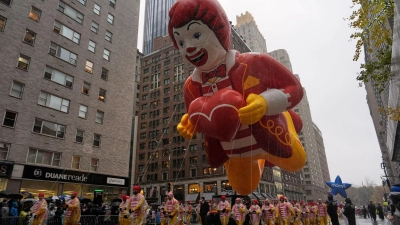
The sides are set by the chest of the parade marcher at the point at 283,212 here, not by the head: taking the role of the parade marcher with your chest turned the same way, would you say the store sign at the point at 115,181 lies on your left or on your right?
on your right

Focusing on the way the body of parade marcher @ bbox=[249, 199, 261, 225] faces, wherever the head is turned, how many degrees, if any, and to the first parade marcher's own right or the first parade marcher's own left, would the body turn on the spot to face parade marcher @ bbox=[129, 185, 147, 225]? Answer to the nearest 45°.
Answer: approximately 45° to the first parade marcher's own right

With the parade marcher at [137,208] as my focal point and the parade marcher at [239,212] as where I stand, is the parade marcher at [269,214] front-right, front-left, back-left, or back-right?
back-left

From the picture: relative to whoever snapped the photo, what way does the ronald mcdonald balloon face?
facing the viewer and to the left of the viewer

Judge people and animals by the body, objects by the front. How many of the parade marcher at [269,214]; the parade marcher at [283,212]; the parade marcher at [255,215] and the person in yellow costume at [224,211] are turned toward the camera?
4

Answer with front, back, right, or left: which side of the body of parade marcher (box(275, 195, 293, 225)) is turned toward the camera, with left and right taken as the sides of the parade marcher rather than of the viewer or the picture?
front

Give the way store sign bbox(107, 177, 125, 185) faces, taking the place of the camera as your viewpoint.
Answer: facing the viewer and to the right of the viewer

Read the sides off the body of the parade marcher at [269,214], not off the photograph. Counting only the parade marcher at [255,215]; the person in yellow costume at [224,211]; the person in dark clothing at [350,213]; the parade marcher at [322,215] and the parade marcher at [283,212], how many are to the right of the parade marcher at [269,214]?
2

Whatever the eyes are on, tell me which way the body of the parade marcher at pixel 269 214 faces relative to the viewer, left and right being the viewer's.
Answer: facing the viewer

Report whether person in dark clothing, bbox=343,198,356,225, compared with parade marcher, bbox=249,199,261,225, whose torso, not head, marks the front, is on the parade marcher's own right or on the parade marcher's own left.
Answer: on the parade marcher's own left

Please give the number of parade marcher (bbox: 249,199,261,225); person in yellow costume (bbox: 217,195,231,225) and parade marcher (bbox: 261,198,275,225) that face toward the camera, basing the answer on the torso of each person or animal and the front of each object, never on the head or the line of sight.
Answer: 3

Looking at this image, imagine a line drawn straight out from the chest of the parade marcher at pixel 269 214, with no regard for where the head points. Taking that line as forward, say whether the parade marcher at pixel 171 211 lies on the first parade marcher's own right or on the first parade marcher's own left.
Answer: on the first parade marcher's own right

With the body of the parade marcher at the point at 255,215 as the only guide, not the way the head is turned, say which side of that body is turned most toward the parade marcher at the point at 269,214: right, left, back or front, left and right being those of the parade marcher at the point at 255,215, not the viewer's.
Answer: left

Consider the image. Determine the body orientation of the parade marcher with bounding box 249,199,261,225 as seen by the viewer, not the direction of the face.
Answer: toward the camera

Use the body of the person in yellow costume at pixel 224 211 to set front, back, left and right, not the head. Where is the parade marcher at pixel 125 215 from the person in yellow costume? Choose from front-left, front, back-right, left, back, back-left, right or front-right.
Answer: front-right

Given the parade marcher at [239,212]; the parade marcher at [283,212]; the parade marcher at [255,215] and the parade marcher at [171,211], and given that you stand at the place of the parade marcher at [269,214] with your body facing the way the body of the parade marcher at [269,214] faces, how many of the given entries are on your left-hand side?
1
